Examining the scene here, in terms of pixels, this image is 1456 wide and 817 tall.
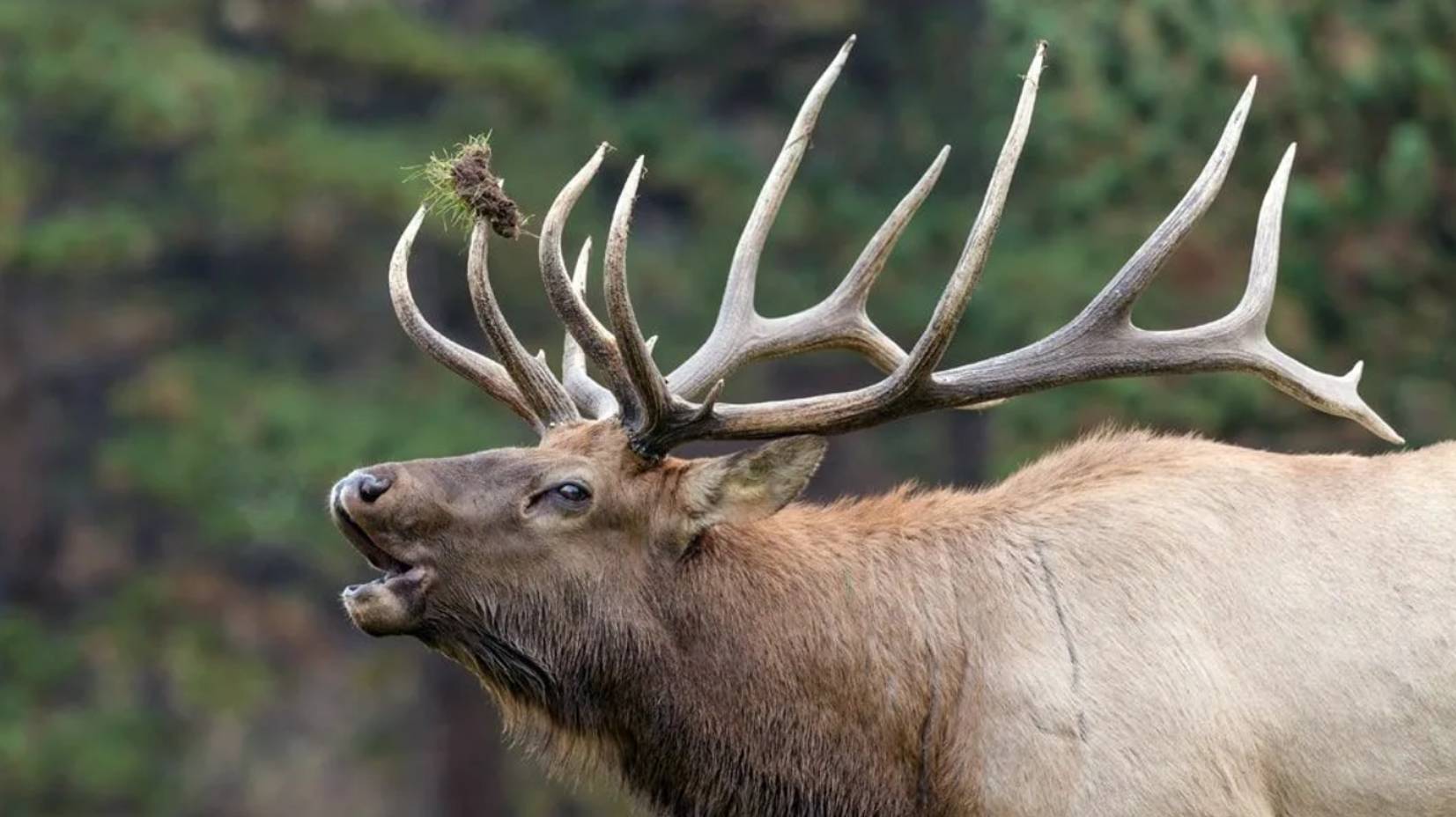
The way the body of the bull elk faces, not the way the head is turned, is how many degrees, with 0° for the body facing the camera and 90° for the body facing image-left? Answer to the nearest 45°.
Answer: approximately 90°
